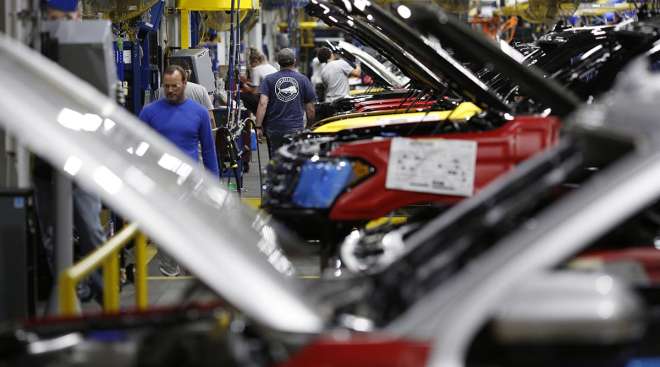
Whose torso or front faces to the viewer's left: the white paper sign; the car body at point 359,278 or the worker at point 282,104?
the car body

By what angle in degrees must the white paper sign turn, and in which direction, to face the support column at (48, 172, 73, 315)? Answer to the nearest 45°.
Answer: approximately 45° to its right

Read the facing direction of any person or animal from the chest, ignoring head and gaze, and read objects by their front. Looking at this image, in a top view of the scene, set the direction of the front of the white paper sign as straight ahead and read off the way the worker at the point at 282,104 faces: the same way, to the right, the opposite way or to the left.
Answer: the opposite way

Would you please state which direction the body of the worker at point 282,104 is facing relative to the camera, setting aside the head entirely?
away from the camera

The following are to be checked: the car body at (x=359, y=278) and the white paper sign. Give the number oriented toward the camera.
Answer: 1

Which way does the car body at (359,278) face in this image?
to the viewer's left

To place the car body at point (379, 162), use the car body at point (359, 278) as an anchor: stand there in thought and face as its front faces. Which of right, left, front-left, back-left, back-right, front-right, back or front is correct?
right

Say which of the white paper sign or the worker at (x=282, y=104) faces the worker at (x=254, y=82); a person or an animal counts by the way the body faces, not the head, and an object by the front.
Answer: the worker at (x=282, y=104)

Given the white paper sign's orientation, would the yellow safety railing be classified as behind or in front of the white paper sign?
in front

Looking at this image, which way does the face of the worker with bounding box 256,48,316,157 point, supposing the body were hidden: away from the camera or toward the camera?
away from the camera
